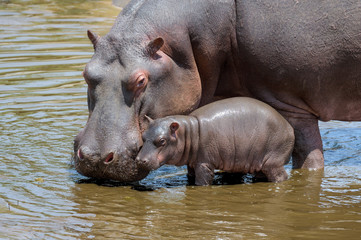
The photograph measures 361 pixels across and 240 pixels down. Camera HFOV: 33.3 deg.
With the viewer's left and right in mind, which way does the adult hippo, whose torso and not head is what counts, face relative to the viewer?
facing the viewer and to the left of the viewer

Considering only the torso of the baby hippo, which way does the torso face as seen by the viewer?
to the viewer's left
